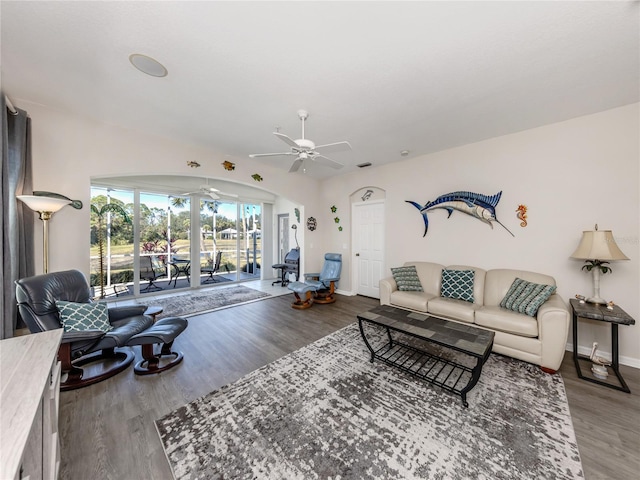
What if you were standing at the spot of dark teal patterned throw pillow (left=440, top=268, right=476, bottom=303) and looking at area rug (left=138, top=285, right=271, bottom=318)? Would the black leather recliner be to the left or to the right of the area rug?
left

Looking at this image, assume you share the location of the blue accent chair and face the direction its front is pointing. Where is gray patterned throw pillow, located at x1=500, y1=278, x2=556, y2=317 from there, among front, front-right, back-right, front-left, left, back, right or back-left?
left

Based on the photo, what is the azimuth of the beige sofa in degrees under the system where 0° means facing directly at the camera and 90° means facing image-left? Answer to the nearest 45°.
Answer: approximately 45°

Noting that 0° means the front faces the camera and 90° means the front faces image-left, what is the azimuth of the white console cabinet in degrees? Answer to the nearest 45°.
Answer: approximately 270°

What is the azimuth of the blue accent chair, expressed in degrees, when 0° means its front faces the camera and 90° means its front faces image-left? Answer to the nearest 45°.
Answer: approximately 45°

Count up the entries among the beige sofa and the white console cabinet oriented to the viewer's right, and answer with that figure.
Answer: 1

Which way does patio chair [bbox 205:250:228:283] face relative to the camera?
to the viewer's left

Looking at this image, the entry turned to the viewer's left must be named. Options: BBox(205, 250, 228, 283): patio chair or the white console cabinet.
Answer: the patio chair

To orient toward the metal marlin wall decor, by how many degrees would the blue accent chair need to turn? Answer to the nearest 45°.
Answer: approximately 90° to its left

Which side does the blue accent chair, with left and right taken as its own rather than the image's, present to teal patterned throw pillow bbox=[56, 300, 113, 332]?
front

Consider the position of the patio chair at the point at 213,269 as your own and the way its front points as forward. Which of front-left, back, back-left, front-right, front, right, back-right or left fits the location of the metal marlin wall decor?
back-left

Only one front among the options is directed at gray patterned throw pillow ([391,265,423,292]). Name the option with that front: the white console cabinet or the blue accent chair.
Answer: the white console cabinet
